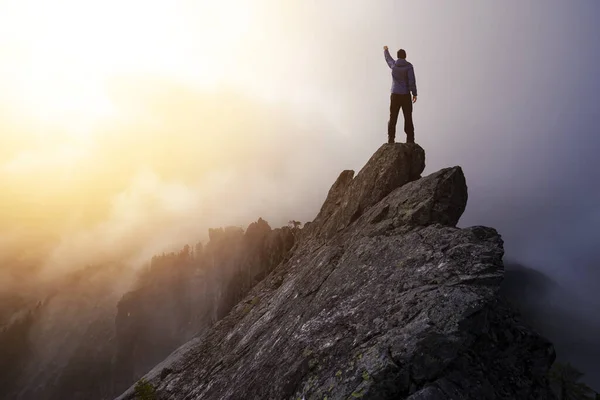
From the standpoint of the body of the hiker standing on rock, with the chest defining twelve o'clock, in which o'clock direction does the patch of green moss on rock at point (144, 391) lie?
The patch of green moss on rock is roughly at 8 o'clock from the hiker standing on rock.

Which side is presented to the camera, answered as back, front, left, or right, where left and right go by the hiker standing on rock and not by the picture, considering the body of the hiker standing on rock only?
back
